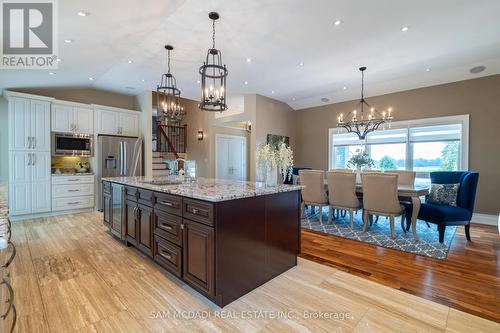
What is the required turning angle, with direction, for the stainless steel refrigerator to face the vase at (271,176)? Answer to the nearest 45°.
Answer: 0° — it already faces it

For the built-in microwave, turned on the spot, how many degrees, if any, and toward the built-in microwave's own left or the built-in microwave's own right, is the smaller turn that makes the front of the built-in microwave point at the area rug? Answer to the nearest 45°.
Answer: approximately 45° to the built-in microwave's own left

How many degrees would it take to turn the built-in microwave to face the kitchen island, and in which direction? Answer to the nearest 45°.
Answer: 0° — it already faces it

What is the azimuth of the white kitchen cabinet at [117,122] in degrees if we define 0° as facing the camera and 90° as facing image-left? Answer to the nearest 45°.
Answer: approximately 0°

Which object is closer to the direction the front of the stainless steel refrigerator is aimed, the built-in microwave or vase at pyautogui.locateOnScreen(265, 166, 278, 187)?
the vase

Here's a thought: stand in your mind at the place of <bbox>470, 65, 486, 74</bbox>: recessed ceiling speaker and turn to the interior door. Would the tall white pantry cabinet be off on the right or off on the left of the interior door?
left

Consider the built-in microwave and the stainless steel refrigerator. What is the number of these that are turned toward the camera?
2

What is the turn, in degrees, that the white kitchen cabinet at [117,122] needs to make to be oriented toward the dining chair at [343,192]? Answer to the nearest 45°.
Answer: approximately 45° to its left

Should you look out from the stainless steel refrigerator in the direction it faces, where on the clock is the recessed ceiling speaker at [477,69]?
The recessed ceiling speaker is roughly at 10 o'clock from the stainless steel refrigerator.
